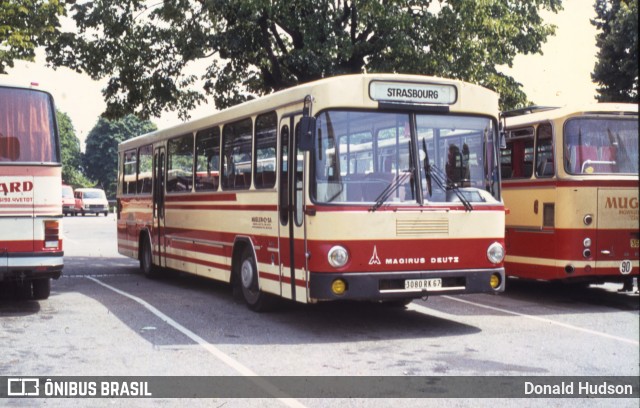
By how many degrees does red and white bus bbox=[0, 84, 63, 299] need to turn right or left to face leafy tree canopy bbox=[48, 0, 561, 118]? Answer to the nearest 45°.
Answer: approximately 45° to its right

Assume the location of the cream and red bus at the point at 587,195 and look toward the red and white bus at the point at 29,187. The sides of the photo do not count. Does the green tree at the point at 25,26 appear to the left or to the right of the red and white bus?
right

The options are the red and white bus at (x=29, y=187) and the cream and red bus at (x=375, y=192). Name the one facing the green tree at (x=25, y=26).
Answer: the red and white bus

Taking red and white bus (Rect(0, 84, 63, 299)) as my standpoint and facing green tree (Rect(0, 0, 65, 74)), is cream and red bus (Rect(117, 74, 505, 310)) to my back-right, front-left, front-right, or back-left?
back-right

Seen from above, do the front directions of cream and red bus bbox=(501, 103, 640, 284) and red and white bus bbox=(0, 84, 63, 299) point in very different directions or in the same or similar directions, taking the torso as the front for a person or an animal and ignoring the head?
same or similar directions

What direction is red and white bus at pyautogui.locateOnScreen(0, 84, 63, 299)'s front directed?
away from the camera

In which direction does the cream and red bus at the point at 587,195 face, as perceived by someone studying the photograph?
facing away from the viewer and to the left of the viewer

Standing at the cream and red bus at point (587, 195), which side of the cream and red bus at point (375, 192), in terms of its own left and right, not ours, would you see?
left

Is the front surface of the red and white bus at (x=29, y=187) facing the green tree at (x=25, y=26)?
yes

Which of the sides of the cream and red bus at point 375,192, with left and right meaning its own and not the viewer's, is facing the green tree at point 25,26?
back

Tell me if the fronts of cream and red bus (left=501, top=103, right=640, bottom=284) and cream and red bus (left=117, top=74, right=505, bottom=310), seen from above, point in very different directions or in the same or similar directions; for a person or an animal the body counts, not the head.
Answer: very different directions

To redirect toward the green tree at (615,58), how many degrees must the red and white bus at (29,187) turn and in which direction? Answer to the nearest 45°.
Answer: approximately 45° to its right

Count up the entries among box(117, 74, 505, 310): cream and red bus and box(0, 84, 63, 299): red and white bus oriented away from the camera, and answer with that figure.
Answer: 1

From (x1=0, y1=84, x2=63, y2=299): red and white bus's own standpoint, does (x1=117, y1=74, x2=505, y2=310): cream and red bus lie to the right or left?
on its right
